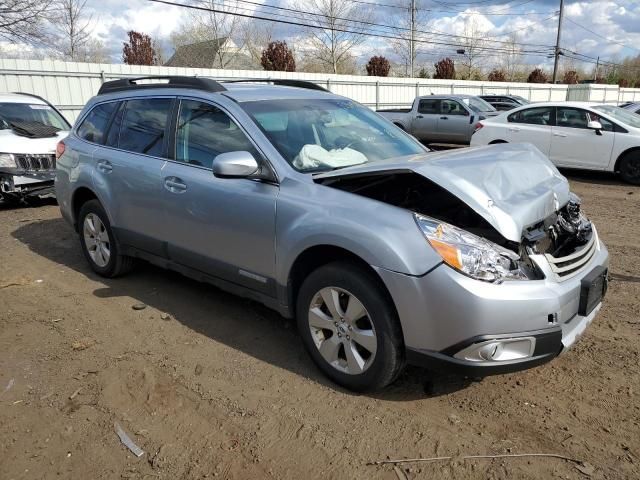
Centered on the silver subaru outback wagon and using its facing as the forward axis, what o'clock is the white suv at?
The white suv is roughly at 6 o'clock from the silver subaru outback wagon.

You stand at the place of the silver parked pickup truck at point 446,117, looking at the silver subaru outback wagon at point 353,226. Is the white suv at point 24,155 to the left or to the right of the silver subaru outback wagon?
right

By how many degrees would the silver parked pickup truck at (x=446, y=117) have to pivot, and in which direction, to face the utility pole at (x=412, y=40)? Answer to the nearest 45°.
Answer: approximately 135° to its left

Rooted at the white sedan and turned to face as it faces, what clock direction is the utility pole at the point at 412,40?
The utility pole is roughly at 7 o'clock from the white sedan.

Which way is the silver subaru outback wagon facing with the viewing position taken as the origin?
facing the viewer and to the right of the viewer

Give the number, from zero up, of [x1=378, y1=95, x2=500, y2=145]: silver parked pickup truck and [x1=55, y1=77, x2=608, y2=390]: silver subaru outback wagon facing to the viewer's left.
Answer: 0

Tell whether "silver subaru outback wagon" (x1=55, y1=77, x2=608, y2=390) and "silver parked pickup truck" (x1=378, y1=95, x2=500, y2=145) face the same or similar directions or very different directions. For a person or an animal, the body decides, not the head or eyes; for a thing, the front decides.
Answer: same or similar directions

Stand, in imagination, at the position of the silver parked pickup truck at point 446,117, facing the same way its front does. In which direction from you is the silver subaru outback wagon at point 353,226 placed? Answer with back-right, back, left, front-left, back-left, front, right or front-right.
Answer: front-right

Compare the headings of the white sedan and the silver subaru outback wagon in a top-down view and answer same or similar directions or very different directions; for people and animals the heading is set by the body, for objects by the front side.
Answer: same or similar directions

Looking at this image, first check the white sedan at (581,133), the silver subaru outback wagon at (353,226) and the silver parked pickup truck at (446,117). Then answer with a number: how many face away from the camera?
0

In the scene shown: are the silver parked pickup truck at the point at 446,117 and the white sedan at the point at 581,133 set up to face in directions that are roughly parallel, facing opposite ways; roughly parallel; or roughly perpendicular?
roughly parallel
